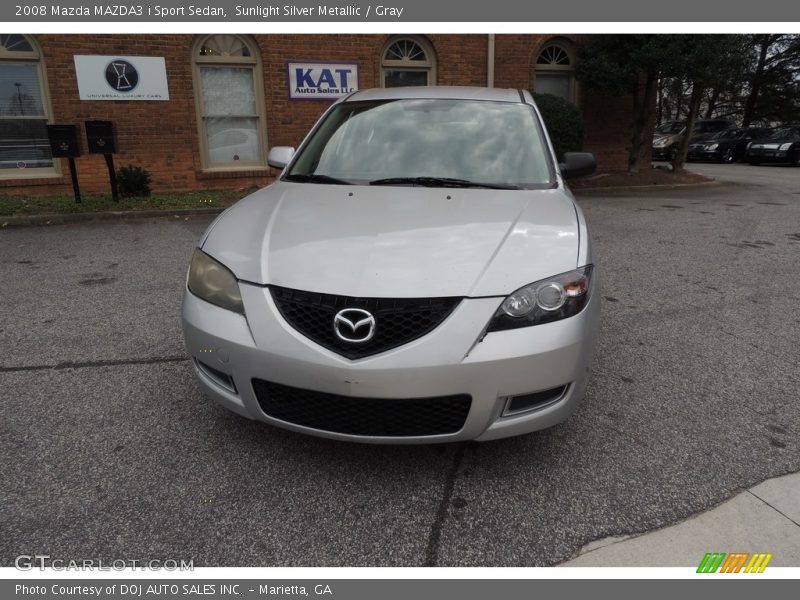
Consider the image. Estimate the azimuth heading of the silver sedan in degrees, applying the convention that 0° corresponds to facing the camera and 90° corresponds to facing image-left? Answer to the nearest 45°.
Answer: approximately 0°

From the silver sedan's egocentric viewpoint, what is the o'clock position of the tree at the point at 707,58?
The tree is roughly at 7 o'clock from the silver sedan.

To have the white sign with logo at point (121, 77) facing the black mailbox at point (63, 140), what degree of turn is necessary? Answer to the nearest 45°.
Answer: approximately 45° to its right

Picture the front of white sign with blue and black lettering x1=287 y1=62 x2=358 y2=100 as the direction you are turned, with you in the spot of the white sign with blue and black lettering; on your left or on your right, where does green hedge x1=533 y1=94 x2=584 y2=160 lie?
on your left

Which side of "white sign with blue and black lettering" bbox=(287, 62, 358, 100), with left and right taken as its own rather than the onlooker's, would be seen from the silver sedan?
front

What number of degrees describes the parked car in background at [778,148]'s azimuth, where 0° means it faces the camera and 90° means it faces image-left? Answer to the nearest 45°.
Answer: approximately 45°

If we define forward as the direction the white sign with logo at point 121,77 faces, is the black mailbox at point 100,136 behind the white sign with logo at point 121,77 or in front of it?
in front

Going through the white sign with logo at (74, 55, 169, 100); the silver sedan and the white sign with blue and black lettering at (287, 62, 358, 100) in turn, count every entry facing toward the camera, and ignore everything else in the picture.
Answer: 3

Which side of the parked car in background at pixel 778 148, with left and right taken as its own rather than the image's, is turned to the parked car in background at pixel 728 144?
right

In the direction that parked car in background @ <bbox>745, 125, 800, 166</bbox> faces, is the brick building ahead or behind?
ahead

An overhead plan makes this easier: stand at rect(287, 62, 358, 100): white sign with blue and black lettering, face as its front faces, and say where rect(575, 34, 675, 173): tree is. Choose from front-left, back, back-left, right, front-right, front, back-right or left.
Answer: left
